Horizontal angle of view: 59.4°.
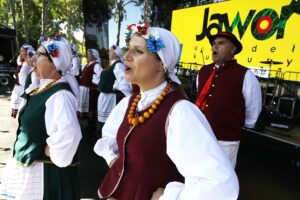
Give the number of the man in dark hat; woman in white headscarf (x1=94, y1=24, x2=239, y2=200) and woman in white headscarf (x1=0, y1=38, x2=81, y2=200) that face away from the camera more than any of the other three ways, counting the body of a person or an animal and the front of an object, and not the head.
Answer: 0

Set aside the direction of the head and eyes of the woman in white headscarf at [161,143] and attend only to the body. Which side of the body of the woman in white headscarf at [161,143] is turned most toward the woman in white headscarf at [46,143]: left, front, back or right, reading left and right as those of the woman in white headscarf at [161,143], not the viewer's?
right

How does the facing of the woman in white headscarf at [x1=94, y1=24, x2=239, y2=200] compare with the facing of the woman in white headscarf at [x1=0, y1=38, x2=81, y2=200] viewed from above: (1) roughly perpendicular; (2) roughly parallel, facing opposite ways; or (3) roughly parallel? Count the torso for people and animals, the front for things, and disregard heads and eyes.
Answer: roughly parallel

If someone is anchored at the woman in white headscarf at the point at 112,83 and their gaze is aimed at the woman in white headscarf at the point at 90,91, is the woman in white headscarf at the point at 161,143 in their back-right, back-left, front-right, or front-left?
back-left

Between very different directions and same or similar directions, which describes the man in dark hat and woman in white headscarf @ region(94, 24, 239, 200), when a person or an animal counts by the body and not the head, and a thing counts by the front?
same or similar directions

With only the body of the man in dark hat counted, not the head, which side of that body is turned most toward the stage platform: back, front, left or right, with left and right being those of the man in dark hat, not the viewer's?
back

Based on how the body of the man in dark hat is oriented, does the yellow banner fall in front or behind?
behind

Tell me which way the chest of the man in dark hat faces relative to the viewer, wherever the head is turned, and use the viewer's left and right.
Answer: facing the viewer and to the left of the viewer

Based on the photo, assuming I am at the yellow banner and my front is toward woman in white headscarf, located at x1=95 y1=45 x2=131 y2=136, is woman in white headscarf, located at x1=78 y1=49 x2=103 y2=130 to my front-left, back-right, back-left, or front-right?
front-right

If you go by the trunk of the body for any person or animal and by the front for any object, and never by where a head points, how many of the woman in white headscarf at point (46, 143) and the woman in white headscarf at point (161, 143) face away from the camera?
0

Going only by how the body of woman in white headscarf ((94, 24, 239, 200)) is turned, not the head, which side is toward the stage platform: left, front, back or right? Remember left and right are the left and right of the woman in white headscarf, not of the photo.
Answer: back
